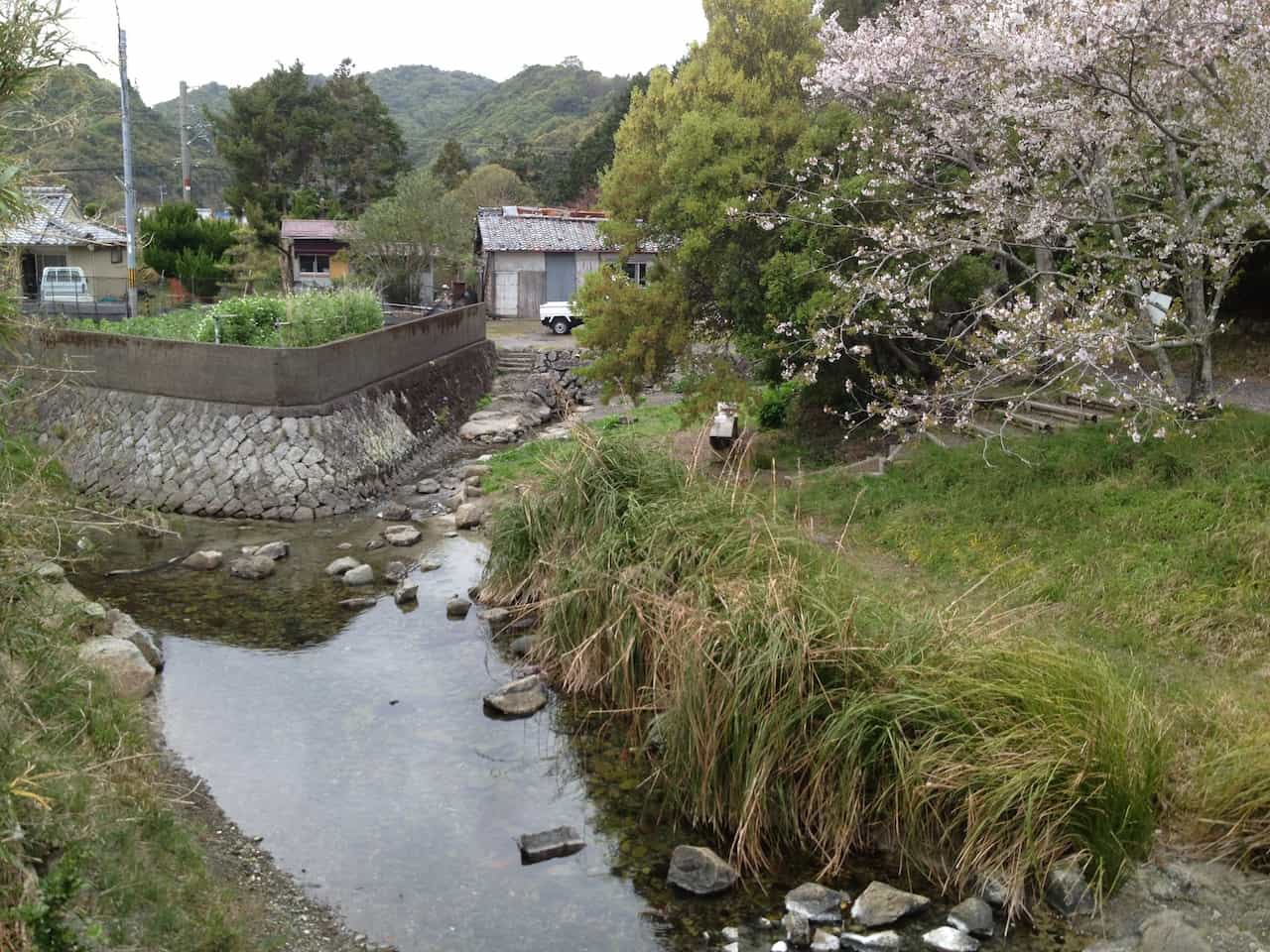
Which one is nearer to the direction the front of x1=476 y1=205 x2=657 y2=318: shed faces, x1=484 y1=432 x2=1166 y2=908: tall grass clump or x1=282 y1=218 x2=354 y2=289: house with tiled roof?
the tall grass clump

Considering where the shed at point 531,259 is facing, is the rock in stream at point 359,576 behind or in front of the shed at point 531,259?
in front

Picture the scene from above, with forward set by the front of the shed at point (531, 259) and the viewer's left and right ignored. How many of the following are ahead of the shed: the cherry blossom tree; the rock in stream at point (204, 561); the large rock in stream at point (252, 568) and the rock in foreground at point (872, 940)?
4

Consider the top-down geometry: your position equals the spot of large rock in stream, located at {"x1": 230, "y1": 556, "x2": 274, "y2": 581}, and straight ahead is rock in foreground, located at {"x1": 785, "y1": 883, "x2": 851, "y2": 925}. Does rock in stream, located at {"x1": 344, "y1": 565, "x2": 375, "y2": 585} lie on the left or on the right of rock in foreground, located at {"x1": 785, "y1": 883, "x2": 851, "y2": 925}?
left

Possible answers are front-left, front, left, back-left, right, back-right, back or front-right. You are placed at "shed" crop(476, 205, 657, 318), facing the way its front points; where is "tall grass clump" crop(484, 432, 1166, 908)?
front

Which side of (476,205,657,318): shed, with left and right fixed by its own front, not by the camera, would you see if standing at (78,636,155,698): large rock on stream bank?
front

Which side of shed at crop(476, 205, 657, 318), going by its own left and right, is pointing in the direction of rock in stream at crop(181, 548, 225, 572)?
front

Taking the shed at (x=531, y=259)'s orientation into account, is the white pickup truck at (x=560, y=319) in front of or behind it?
in front

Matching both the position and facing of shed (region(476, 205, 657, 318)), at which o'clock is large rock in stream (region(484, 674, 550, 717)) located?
The large rock in stream is roughly at 12 o'clock from the shed.

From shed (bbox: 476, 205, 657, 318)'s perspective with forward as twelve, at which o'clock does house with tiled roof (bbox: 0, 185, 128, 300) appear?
The house with tiled roof is roughly at 2 o'clock from the shed.

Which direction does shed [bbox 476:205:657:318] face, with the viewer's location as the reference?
facing the viewer

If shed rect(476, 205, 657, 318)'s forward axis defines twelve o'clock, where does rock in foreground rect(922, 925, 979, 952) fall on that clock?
The rock in foreground is roughly at 12 o'clock from the shed.

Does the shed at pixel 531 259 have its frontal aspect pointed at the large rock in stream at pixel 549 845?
yes
